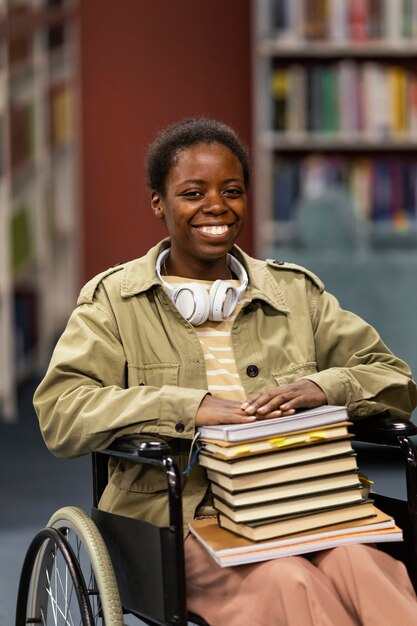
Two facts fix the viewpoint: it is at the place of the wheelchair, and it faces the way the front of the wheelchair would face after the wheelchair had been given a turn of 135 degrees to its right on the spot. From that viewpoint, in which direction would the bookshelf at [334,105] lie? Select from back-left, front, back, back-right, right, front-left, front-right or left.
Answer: right

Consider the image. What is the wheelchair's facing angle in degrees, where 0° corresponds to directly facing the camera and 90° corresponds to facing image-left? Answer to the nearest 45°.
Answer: approximately 315°

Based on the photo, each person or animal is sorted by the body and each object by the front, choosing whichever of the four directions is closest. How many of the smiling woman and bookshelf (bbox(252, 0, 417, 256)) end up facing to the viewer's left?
0

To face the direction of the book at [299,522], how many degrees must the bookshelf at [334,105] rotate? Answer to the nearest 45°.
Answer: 0° — it already faces it

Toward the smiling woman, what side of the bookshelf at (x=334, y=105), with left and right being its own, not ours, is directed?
front

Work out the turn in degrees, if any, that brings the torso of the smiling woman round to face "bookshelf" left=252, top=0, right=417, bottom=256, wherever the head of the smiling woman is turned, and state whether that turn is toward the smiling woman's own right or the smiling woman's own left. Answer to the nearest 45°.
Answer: approximately 135° to the smiling woman's own left

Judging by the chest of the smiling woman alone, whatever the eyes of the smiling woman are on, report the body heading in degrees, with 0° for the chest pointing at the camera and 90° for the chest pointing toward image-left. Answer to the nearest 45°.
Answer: approximately 315°

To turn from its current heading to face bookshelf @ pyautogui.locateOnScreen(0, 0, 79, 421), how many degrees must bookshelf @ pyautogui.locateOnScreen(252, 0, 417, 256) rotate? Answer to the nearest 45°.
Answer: approximately 90° to its right

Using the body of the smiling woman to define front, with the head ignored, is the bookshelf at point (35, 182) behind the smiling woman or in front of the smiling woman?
behind
